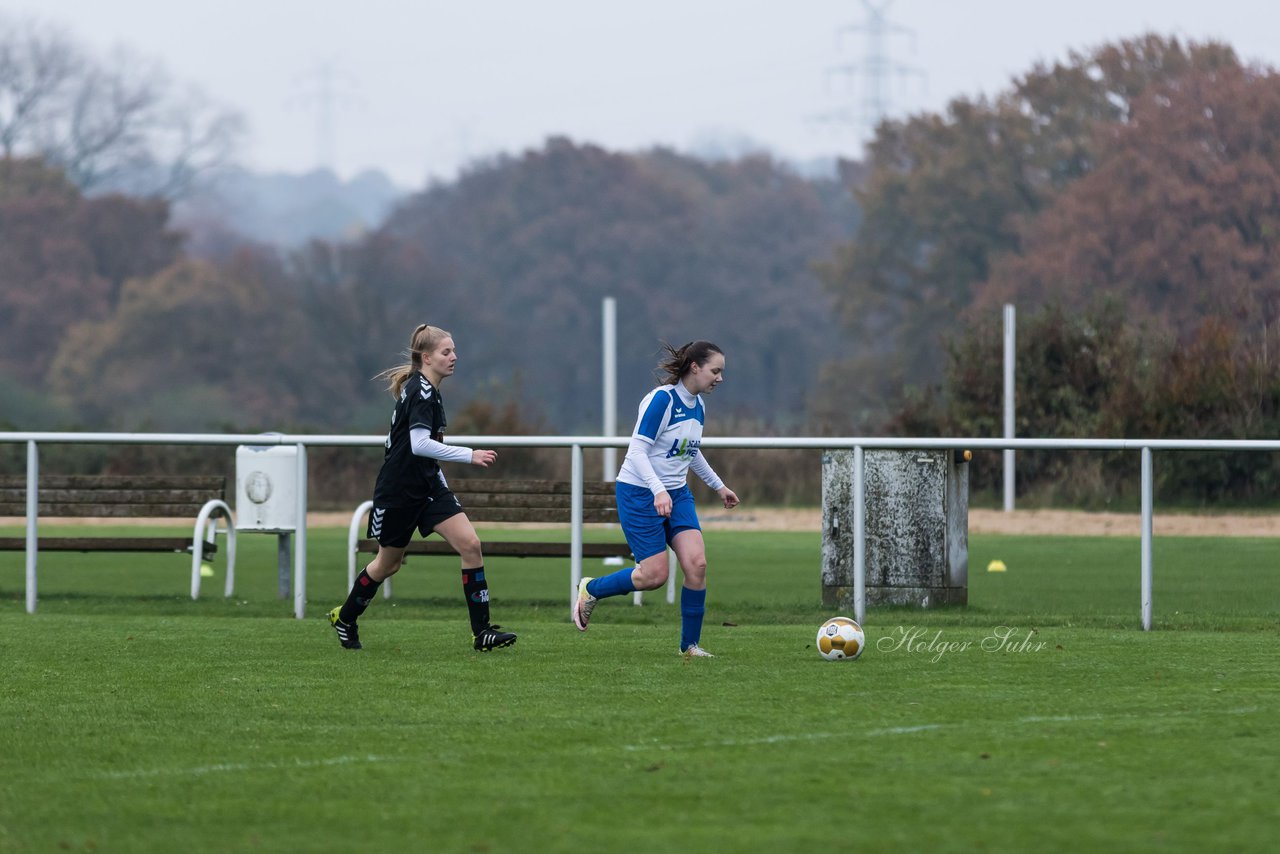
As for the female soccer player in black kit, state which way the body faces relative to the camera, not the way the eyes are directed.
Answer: to the viewer's right

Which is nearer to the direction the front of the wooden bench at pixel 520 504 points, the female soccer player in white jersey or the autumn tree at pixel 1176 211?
the female soccer player in white jersey

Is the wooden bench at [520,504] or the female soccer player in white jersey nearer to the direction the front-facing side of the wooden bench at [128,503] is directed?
the female soccer player in white jersey

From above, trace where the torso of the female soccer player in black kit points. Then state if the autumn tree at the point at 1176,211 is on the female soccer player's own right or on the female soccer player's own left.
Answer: on the female soccer player's own left

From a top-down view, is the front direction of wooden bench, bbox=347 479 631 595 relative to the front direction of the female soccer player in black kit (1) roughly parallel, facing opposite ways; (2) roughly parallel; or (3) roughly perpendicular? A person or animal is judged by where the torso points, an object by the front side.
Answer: roughly perpendicular

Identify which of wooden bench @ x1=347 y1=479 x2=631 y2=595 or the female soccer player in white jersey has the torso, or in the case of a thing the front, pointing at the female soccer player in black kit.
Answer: the wooden bench

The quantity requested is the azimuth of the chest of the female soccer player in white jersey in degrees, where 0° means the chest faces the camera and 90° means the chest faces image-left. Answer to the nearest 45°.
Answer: approximately 315°

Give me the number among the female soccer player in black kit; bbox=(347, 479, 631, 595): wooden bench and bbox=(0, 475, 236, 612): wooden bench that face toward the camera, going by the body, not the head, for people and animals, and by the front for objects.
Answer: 2

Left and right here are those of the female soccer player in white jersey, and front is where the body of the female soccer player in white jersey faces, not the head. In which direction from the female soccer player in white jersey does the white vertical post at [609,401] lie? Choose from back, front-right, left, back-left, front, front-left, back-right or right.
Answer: back-left

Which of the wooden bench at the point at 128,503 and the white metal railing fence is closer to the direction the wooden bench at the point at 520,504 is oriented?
the white metal railing fence

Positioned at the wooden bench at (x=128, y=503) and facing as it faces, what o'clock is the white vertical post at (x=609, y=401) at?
The white vertical post is roughly at 7 o'clock from the wooden bench.
